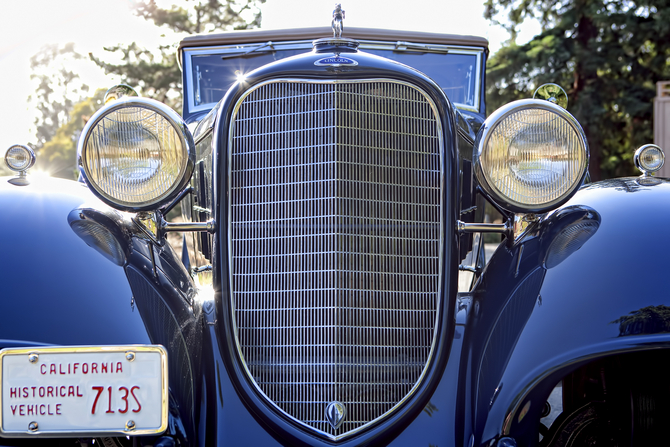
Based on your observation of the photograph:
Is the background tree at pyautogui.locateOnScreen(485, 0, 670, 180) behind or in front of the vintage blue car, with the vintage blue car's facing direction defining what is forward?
behind

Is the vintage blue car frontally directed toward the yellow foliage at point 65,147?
no

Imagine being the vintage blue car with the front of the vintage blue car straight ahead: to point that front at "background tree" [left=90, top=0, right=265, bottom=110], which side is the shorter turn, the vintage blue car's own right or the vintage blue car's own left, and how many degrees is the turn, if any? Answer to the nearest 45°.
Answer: approximately 180°

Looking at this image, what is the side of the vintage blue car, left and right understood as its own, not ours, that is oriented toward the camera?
front
